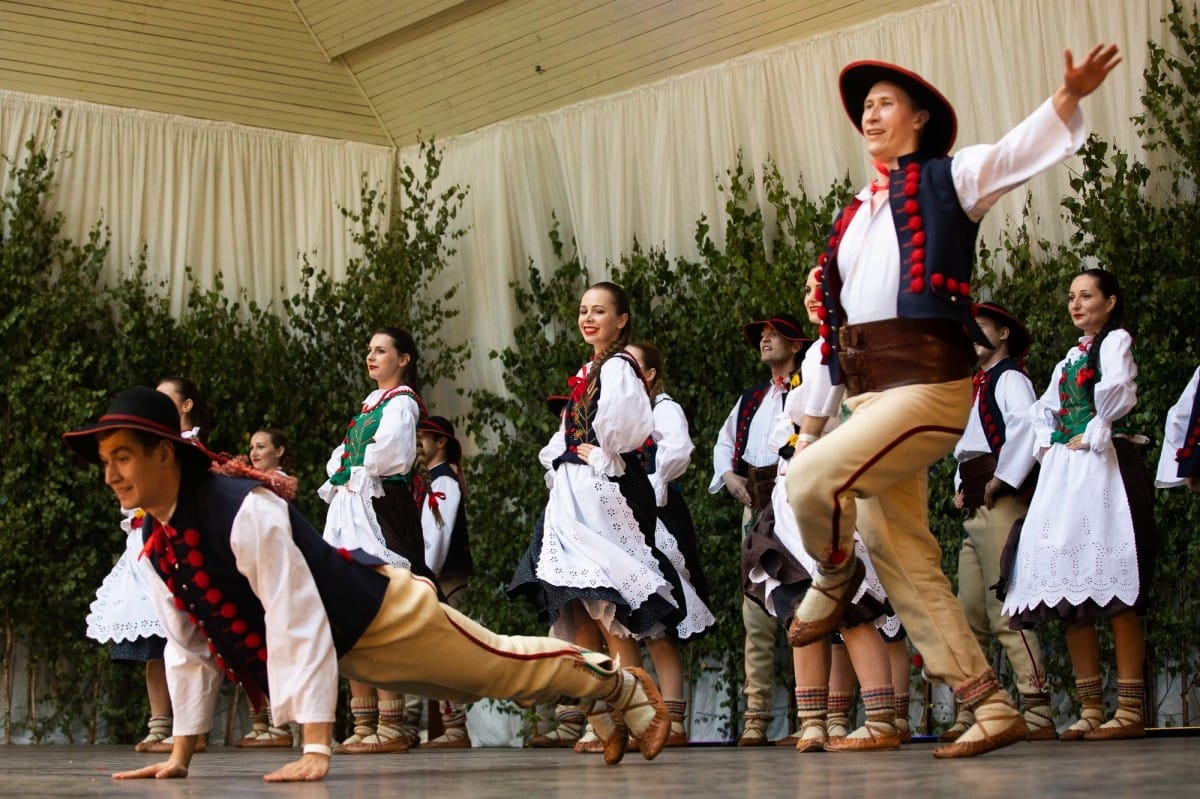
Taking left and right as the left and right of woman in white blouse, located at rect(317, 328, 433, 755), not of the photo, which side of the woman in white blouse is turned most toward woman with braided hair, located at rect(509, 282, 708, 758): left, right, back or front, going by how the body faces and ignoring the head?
left

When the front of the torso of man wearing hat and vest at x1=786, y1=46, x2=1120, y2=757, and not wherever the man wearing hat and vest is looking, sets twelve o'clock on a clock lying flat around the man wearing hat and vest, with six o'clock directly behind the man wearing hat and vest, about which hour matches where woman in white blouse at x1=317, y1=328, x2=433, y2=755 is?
The woman in white blouse is roughly at 3 o'clock from the man wearing hat and vest.

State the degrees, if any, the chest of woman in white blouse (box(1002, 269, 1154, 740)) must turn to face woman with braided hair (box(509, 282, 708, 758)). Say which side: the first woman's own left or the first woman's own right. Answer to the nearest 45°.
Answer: approximately 45° to the first woman's own right

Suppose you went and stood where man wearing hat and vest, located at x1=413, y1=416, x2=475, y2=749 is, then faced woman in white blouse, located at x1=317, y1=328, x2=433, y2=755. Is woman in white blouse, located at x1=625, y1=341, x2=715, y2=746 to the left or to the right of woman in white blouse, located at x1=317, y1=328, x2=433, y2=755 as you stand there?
left

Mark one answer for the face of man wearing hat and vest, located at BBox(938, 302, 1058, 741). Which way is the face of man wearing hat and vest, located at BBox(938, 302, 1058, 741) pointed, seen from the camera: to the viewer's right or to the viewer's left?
to the viewer's left

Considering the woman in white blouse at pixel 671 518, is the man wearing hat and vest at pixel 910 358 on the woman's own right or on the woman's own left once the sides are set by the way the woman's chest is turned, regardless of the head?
on the woman's own left

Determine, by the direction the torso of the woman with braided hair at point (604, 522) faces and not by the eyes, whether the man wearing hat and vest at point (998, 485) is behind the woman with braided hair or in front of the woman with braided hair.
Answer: behind

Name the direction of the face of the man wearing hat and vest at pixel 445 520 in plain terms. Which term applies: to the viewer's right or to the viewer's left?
to the viewer's left
